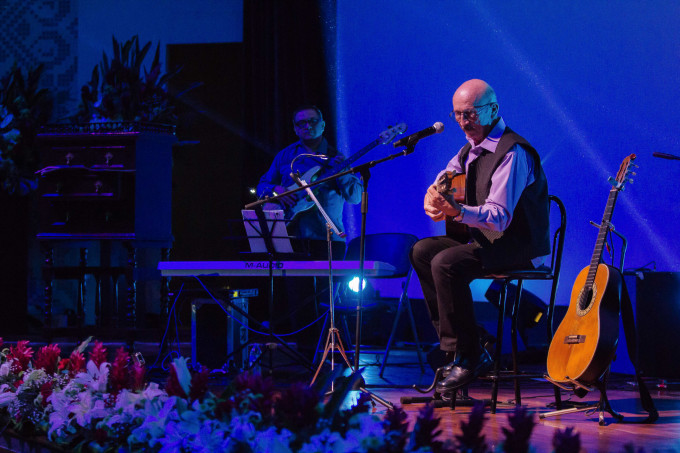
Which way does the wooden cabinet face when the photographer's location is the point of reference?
facing the viewer and to the left of the viewer

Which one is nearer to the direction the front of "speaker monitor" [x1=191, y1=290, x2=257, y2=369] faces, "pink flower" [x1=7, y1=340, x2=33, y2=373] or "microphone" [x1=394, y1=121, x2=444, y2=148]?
the pink flower

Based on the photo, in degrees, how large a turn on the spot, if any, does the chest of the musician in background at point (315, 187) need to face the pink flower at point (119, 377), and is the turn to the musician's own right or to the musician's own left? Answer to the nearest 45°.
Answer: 0° — they already face it

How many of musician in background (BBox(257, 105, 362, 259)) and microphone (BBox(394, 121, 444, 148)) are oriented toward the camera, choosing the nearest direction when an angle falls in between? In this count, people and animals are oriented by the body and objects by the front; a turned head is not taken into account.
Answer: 1

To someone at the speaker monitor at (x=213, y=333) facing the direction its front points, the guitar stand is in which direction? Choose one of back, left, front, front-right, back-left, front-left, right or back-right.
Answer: left

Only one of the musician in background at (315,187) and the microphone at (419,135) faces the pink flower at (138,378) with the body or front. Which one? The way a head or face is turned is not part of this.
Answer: the musician in background

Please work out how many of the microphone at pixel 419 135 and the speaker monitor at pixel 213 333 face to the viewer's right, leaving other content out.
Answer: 1

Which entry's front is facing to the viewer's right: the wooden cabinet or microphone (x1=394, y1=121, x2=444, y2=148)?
the microphone

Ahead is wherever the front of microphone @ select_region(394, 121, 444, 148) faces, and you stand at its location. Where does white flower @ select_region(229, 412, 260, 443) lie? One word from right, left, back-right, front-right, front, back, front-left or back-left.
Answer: right

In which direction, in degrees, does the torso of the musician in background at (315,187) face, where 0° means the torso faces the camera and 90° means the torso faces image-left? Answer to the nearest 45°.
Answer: approximately 0°

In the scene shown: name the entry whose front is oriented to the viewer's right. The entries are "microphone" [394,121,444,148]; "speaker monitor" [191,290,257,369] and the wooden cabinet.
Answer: the microphone

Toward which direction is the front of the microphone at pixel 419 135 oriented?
to the viewer's right

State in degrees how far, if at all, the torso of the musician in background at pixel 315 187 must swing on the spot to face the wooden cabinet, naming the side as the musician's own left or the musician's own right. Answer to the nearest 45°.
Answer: approximately 90° to the musician's own right
